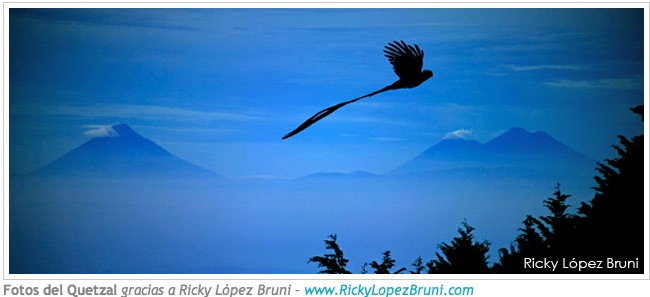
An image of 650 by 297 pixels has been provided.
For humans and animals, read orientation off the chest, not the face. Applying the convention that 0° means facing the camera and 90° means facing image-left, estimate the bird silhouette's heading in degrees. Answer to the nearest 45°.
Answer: approximately 270°

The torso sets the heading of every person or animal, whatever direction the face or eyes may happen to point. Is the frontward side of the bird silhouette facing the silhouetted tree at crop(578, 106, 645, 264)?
yes

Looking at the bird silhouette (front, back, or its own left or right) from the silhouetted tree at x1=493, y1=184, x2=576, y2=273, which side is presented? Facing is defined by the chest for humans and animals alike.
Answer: front
